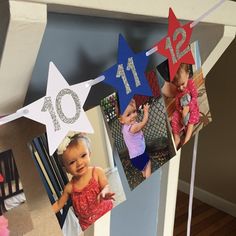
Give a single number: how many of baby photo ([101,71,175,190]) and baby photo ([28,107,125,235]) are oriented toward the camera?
2

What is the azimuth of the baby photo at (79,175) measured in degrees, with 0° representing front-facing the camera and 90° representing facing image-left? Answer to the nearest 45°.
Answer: approximately 0°
